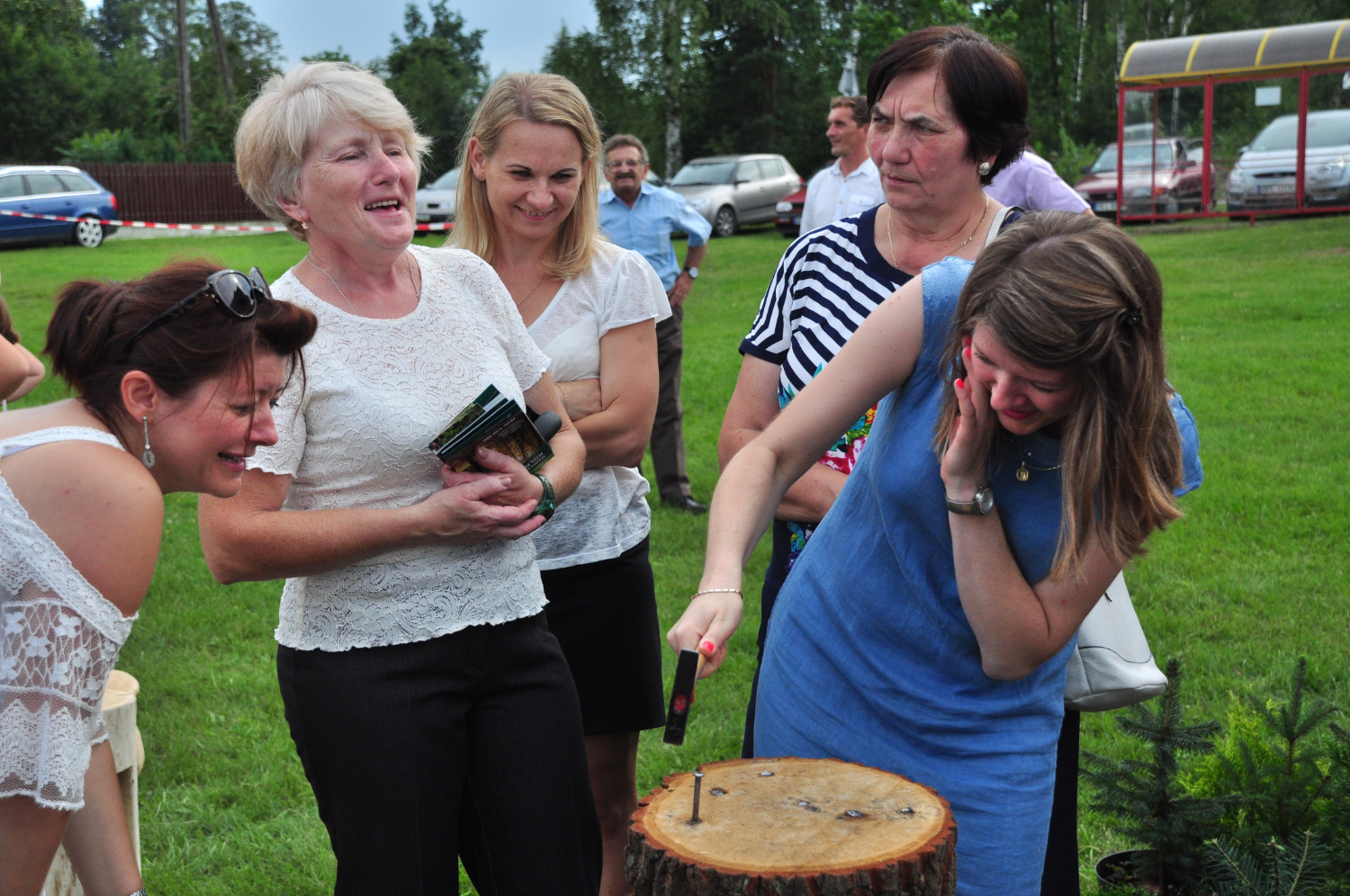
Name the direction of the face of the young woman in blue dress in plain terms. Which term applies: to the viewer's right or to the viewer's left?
to the viewer's left

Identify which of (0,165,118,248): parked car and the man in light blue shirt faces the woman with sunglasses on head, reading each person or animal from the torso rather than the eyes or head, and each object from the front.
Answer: the man in light blue shirt

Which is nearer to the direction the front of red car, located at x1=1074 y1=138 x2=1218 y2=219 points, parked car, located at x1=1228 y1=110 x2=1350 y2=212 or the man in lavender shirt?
the man in lavender shirt

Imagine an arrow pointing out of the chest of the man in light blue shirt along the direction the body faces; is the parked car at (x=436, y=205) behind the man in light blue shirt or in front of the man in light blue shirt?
behind

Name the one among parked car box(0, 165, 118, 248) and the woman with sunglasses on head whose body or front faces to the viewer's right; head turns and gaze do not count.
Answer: the woman with sunglasses on head

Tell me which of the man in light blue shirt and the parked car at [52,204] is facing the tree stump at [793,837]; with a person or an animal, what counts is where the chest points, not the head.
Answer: the man in light blue shirt

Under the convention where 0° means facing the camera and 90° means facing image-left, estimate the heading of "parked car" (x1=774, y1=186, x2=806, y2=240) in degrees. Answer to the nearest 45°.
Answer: approximately 45°

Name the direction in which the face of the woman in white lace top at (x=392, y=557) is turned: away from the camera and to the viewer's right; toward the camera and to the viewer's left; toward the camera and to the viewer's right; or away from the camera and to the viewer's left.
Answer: toward the camera and to the viewer's right

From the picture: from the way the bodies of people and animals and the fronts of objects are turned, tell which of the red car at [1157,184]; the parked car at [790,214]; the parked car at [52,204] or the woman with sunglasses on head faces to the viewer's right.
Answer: the woman with sunglasses on head

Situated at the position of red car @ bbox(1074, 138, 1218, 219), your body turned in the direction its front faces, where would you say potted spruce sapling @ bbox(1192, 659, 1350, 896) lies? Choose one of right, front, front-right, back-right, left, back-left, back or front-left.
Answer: front-left
